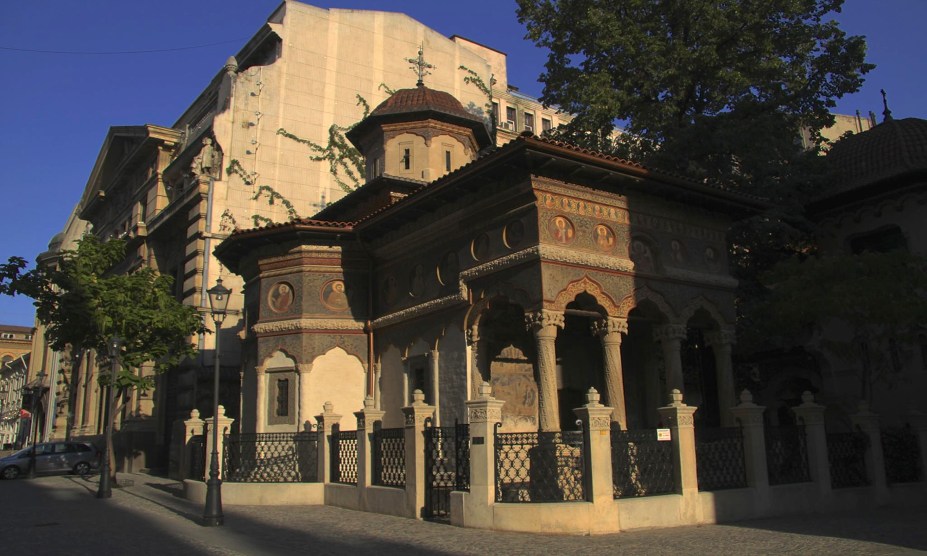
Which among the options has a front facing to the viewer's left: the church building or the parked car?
the parked car

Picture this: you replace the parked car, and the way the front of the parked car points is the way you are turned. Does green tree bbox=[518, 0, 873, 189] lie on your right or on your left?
on your left

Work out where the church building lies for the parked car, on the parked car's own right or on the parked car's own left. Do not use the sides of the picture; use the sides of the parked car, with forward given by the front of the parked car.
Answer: on the parked car's own left

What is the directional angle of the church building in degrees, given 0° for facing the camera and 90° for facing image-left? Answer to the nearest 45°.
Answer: approximately 315°

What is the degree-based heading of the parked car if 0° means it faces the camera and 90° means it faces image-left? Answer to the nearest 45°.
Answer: approximately 90°

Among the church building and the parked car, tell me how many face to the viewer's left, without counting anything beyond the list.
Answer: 1

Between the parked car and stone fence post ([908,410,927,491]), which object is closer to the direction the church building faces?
the stone fence post

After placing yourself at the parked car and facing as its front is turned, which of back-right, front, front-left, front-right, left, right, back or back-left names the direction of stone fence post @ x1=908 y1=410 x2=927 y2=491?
back-left

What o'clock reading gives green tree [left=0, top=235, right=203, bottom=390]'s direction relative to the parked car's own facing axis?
The green tree is roughly at 9 o'clock from the parked car.
